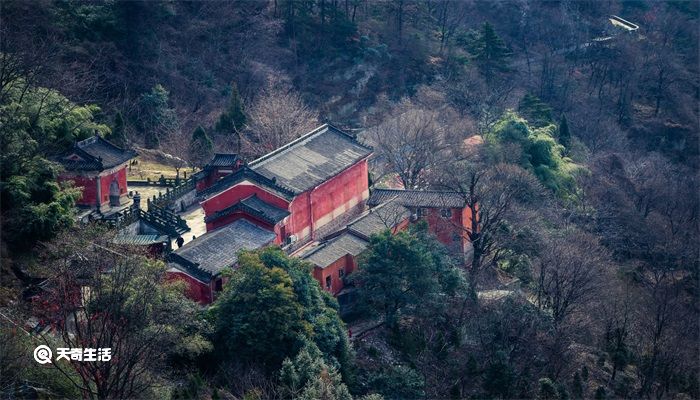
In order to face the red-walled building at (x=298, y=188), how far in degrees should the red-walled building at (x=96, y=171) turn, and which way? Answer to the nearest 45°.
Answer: approximately 45° to its left

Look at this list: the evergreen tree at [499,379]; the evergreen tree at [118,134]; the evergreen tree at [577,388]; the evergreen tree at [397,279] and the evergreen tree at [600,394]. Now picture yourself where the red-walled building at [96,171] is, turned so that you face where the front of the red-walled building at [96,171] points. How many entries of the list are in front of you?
4

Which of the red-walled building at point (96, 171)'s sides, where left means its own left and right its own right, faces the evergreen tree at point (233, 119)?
left

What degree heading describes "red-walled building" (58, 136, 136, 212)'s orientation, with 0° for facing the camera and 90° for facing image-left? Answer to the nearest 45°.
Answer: approximately 315°

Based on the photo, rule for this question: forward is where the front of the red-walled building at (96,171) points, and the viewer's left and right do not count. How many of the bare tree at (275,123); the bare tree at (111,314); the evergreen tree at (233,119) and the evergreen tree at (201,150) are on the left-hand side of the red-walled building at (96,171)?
3

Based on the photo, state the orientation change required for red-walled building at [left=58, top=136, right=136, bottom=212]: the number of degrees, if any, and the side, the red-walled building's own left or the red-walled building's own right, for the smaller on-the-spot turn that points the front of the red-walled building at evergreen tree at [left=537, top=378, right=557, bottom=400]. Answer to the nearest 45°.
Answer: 0° — it already faces it

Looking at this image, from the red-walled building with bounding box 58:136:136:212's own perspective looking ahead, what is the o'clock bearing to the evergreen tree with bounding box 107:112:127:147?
The evergreen tree is roughly at 8 o'clock from the red-walled building.

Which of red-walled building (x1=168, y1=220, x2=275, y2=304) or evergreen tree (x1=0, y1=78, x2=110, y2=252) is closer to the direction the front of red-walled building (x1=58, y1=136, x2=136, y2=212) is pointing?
the red-walled building
